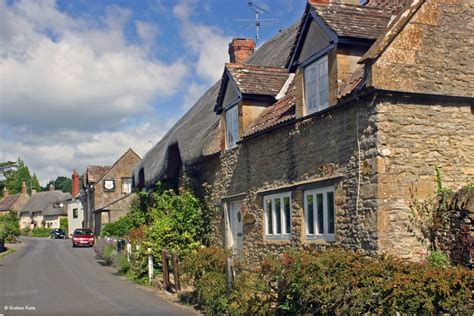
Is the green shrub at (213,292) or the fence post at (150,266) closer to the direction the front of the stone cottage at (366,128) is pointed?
the green shrub

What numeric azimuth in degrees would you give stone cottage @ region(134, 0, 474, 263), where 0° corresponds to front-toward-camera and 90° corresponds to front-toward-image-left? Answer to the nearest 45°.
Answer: approximately 45°

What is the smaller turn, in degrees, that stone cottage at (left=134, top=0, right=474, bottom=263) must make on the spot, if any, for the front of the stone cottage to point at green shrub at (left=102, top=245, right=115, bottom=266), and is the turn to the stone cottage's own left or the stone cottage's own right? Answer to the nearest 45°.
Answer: approximately 90° to the stone cottage's own right

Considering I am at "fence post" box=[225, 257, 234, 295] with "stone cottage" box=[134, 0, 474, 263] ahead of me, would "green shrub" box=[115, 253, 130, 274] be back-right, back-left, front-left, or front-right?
front-left

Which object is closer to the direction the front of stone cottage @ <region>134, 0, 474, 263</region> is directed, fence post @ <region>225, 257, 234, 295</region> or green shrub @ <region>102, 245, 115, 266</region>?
the fence post

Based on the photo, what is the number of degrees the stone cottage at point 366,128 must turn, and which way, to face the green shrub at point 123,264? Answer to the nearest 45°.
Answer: approximately 90° to its right
